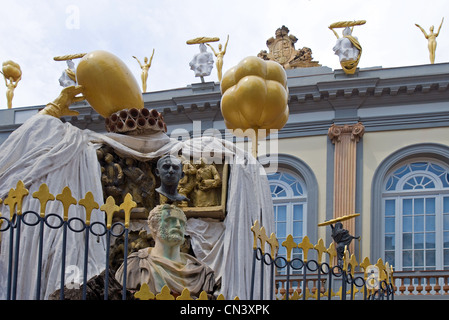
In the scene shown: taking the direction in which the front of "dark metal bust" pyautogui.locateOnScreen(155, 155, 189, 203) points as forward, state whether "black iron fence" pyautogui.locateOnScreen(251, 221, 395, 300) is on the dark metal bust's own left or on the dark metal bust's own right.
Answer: on the dark metal bust's own left

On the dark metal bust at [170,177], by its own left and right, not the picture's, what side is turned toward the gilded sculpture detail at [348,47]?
back

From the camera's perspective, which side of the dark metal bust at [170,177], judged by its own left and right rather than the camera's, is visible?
front

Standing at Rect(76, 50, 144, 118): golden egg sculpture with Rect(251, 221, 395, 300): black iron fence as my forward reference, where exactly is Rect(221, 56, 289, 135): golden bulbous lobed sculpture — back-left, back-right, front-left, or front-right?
front-left

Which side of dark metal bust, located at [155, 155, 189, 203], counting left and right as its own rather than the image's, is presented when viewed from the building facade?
back
